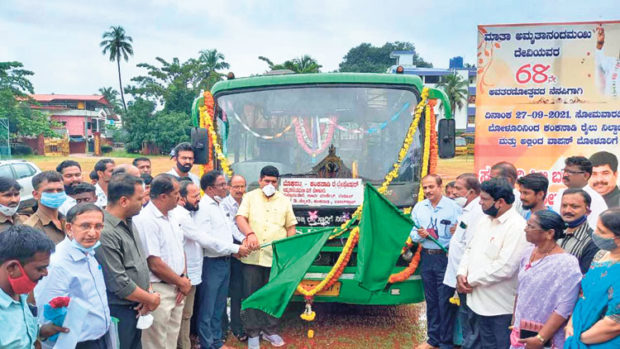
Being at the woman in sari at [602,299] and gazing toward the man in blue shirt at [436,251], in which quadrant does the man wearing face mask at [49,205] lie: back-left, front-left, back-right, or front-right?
front-left

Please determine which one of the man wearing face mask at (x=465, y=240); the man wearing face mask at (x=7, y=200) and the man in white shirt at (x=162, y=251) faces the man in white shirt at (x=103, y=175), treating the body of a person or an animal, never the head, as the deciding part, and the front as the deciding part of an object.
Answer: the man wearing face mask at (x=465, y=240)

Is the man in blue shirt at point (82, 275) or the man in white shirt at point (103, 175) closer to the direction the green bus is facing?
the man in blue shirt

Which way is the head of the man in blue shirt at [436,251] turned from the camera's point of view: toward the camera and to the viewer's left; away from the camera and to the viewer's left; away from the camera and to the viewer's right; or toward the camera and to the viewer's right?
toward the camera and to the viewer's left

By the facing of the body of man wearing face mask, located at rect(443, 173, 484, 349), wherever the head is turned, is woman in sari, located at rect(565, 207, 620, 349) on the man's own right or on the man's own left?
on the man's own left

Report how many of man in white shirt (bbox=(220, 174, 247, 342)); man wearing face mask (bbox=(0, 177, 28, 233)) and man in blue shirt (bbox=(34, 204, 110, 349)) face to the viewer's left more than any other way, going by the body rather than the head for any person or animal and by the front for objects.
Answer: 0

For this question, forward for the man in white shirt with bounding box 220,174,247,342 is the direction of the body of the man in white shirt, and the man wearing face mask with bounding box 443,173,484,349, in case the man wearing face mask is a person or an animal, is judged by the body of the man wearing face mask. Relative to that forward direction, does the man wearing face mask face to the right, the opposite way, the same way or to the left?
the opposite way

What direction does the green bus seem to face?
toward the camera

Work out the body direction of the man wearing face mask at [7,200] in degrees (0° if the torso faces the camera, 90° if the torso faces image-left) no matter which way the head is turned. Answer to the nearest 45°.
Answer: approximately 315°

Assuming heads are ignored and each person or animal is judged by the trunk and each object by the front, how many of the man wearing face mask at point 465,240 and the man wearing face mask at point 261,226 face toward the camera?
1

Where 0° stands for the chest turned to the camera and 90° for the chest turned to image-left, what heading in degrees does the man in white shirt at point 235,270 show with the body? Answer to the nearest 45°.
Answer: approximately 315°

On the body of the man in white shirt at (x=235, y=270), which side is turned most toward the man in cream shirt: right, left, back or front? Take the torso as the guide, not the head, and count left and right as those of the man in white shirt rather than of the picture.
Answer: front

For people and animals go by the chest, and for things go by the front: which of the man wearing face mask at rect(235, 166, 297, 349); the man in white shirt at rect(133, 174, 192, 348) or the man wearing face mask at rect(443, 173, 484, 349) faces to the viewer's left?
the man wearing face mask at rect(443, 173, 484, 349)

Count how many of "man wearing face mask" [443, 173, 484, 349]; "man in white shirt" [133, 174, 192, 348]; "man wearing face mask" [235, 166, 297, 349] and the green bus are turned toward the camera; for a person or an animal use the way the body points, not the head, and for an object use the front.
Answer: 2

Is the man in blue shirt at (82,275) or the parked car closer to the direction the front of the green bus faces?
the man in blue shirt

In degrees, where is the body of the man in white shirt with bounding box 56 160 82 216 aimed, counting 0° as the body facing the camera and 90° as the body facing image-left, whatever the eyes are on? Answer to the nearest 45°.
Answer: approximately 315°

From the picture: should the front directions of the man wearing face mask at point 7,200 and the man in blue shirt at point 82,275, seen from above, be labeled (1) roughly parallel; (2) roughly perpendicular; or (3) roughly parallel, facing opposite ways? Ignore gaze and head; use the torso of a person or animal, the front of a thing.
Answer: roughly parallel

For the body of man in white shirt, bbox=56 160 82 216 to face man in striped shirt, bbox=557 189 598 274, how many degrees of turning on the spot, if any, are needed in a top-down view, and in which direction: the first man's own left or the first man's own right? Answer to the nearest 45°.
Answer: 0° — they already face them

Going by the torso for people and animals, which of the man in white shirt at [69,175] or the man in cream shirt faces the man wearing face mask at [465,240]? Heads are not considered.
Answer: the man in white shirt

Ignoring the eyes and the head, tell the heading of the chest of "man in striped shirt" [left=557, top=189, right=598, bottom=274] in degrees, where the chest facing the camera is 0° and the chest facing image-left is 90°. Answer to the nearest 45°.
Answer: approximately 45°
